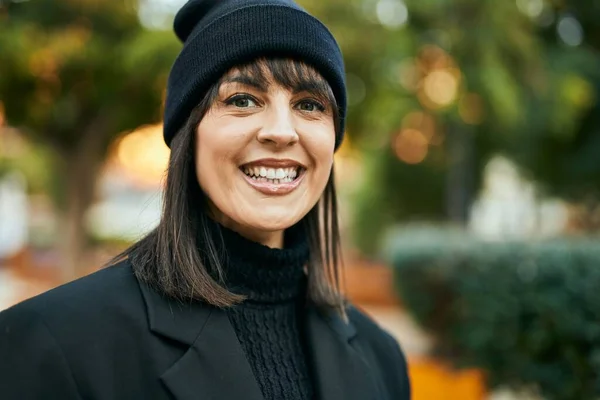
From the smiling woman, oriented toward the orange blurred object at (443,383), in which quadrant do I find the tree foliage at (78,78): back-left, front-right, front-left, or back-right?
front-left

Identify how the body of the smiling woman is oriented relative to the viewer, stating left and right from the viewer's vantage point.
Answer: facing the viewer and to the right of the viewer

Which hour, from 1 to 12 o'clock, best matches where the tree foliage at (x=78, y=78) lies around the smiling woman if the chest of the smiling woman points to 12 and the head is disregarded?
The tree foliage is roughly at 7 o'clock from the smiling woman.

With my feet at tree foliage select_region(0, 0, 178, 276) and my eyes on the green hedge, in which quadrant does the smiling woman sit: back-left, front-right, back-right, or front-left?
front-right

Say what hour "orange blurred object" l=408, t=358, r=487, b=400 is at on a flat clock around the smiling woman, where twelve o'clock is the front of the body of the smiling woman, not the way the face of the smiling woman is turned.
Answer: The orange blurred object is roughly at 8 o'clock from the smiling woman.

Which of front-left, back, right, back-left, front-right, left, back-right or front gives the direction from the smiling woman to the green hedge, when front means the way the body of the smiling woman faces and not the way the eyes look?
left
